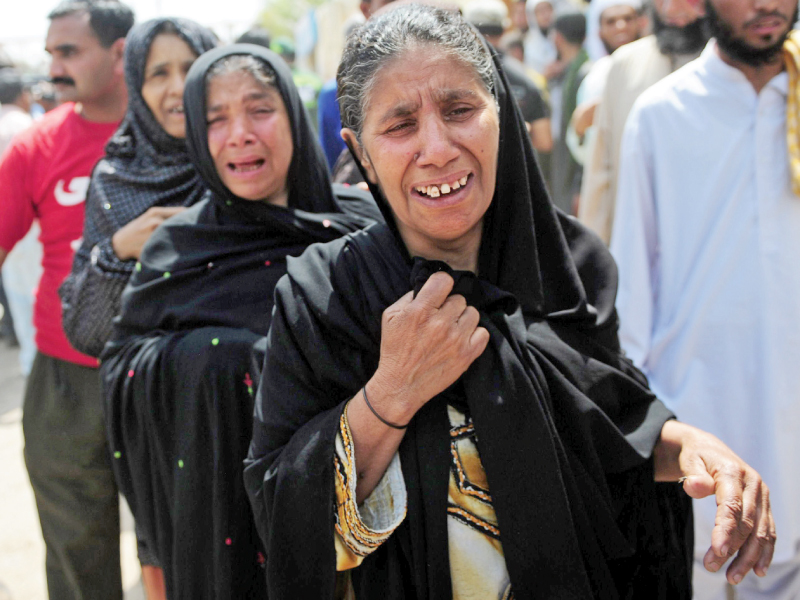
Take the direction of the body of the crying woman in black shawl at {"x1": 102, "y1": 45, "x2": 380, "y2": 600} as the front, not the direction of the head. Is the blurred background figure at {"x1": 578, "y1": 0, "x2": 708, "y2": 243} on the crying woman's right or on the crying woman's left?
on the crying woman's left

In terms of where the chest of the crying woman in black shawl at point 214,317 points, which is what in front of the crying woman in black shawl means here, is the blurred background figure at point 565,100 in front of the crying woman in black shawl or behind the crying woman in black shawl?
behind

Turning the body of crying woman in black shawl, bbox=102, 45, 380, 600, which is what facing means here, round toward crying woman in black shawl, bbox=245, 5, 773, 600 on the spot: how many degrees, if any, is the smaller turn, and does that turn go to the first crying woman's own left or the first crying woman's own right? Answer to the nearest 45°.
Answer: approximately 45° to the first crying woman's own left

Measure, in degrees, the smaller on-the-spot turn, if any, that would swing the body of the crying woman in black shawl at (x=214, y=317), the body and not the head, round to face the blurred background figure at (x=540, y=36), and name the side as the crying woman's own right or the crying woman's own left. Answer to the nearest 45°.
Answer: approximately 135° to the crying woman's own left

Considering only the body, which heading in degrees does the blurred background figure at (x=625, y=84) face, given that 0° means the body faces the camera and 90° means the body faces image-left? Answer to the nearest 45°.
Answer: approximately 0°

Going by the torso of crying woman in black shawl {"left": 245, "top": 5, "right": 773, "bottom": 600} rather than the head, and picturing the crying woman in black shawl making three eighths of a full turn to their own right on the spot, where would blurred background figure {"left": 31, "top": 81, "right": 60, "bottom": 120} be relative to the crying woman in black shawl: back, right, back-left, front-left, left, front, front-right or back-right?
front

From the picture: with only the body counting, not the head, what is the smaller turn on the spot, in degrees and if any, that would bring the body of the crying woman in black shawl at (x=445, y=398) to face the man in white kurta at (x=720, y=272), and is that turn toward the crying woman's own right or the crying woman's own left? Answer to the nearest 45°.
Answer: approximately 135° to the crying woman's own left
